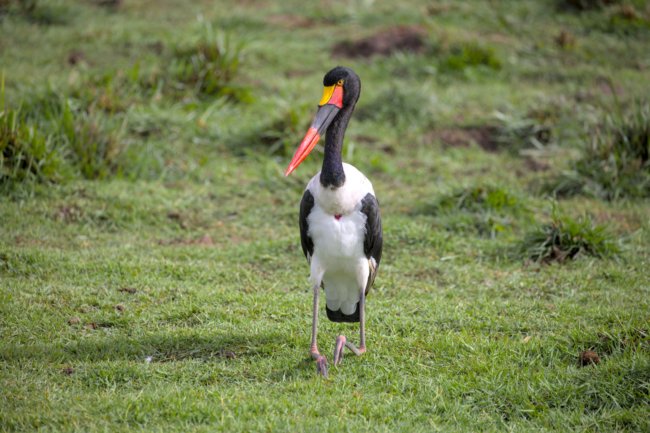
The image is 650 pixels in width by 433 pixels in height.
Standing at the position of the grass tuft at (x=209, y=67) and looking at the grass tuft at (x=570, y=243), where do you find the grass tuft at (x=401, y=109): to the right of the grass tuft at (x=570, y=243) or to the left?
left

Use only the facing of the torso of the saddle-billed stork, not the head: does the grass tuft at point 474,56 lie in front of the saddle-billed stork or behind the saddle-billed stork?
behind

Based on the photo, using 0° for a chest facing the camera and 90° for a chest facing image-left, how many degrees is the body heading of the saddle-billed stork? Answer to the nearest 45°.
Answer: approximately 0°

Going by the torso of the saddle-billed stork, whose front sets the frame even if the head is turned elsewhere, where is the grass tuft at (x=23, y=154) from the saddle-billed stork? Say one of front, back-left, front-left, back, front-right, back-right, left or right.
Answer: back-right

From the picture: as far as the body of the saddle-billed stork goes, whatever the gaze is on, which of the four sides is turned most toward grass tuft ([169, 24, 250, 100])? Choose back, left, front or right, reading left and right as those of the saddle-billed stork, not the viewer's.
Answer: back

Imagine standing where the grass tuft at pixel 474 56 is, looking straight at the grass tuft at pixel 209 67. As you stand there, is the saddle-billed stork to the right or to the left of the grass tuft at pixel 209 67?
left

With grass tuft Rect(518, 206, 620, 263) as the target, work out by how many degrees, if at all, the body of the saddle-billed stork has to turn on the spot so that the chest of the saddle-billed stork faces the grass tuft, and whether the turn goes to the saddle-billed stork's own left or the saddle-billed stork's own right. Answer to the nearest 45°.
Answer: approximately 135° to the saddle-billed stork's own left

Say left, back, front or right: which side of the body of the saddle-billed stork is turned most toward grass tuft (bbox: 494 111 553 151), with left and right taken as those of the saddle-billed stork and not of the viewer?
back

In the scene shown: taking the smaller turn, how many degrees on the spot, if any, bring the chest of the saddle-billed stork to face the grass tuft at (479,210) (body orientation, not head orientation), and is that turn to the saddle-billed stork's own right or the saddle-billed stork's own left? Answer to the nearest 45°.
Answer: approximately 135° to the saddle-billed stork's own left

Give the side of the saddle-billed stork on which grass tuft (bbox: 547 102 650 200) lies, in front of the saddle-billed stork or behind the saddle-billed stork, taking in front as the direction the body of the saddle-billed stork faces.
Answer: behind
